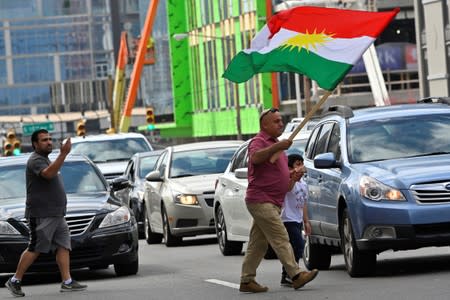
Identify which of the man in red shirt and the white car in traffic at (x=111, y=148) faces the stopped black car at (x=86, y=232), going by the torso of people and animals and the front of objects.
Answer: the white car in traffic at (x=111, y=148)

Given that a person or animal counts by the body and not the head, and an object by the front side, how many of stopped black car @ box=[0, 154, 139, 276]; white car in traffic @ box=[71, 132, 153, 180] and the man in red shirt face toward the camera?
2

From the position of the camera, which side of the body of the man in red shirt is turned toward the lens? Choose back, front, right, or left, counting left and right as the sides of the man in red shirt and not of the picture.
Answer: right

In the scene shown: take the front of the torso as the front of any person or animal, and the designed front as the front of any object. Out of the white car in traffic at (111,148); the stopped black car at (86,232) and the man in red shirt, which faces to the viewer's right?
the man in red shirt

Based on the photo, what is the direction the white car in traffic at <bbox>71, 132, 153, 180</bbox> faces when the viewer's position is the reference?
facing the viewer

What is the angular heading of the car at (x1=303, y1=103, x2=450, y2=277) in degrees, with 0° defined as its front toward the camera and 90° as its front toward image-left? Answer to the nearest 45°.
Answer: approximately 315°

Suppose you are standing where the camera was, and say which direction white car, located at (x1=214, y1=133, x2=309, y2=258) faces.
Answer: facing the viewer and to the right of the viewer

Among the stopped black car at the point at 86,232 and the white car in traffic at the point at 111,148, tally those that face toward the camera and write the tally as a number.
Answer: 2

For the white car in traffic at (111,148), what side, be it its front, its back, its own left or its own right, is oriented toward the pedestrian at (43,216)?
front

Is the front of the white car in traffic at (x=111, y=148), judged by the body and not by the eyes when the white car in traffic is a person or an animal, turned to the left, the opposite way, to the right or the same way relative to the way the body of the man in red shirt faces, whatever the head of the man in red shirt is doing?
to the right
